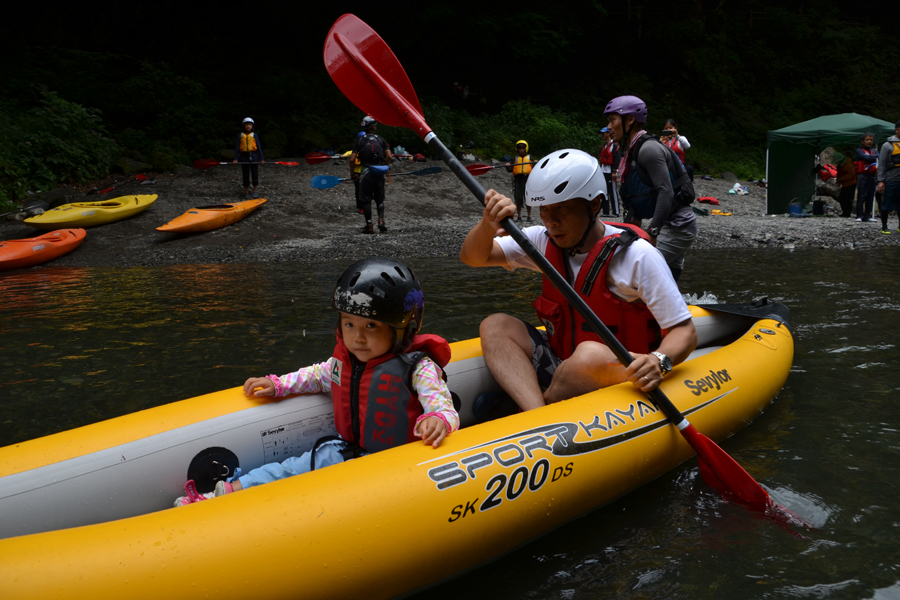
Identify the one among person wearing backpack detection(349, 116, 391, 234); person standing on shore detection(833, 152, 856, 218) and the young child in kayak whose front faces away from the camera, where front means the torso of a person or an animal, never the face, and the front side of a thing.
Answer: the person wearing backpack

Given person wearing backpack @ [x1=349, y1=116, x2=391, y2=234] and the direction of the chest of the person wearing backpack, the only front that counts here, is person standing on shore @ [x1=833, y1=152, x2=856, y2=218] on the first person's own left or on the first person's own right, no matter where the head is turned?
on the first person's own right

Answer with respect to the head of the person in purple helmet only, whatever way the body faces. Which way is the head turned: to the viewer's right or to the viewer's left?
to the viewer's left

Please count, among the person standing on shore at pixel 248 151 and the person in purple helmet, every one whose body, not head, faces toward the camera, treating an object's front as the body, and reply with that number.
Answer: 1

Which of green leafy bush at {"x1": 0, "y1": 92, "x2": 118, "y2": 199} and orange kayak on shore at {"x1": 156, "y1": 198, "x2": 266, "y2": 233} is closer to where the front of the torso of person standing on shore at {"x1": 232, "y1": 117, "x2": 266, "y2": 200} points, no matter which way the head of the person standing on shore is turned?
the orange kayak on shore

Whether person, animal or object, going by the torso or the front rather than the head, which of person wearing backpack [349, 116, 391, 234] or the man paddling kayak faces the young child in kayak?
the man paddling kayak

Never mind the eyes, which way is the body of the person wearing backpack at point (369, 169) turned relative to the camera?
away from the camera

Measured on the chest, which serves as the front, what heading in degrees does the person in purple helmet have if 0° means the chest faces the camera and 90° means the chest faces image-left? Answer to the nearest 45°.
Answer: approximately 90°

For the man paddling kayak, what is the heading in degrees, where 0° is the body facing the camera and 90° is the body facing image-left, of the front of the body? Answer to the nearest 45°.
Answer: approximately 45°
